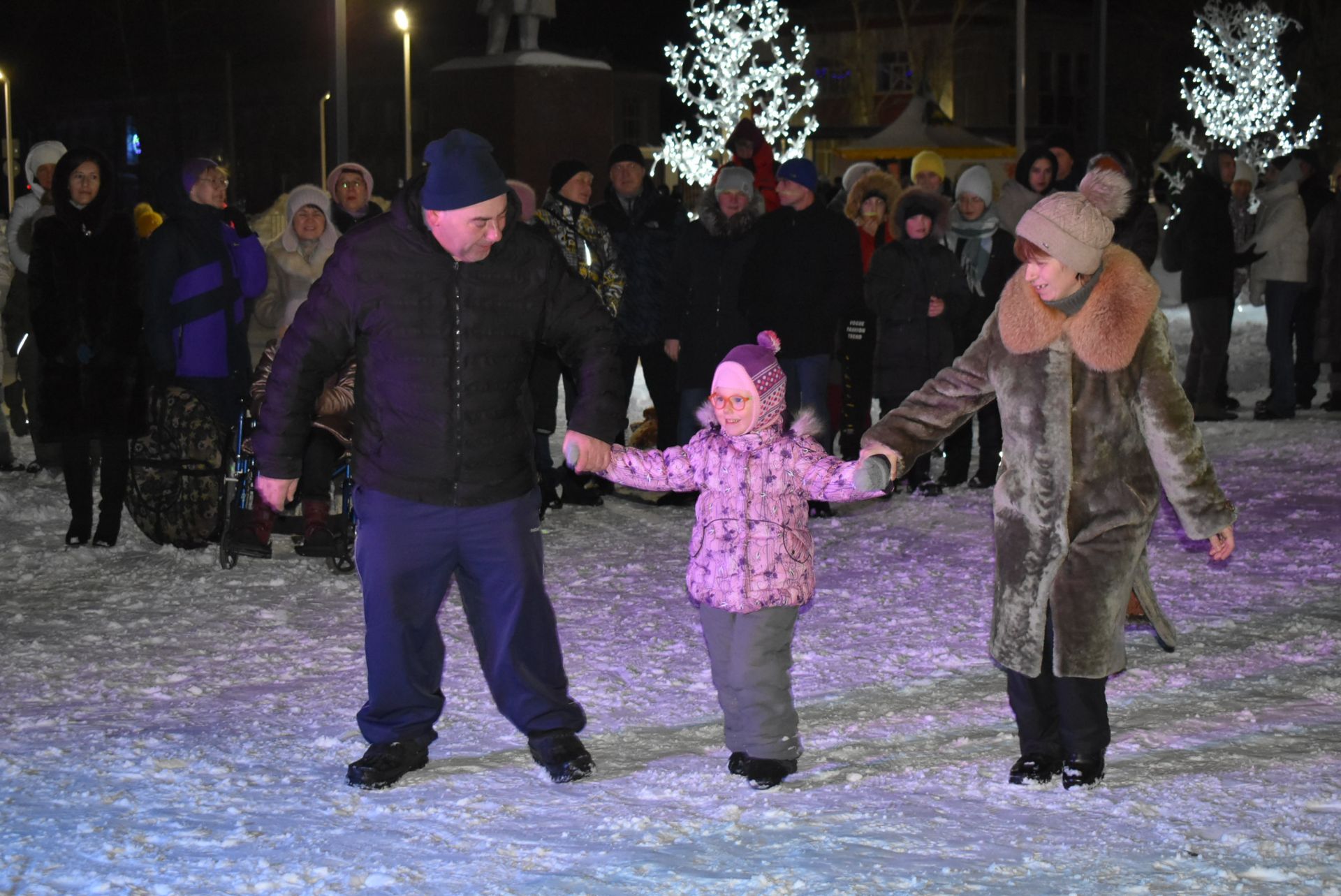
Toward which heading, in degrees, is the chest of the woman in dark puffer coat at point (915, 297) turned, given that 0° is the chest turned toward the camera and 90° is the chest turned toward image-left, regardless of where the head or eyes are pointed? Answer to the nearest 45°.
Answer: approximately 0°

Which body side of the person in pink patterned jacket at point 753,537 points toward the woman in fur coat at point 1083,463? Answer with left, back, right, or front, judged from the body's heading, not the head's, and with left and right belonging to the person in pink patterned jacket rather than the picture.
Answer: left

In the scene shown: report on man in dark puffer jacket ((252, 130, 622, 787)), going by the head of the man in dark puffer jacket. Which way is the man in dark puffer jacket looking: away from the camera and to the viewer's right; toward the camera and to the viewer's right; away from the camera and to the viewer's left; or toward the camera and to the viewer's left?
toward the camera and to the viewer's right

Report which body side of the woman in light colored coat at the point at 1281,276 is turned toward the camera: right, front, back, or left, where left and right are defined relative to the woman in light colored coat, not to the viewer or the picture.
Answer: left

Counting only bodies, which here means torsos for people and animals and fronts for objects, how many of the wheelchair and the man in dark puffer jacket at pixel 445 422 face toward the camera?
2

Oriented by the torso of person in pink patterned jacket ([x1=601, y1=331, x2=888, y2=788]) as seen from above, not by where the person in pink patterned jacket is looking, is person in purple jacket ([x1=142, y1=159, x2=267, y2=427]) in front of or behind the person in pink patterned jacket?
behind

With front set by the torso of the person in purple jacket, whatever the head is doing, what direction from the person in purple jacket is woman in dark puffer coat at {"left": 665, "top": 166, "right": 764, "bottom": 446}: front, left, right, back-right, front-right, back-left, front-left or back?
front-left
